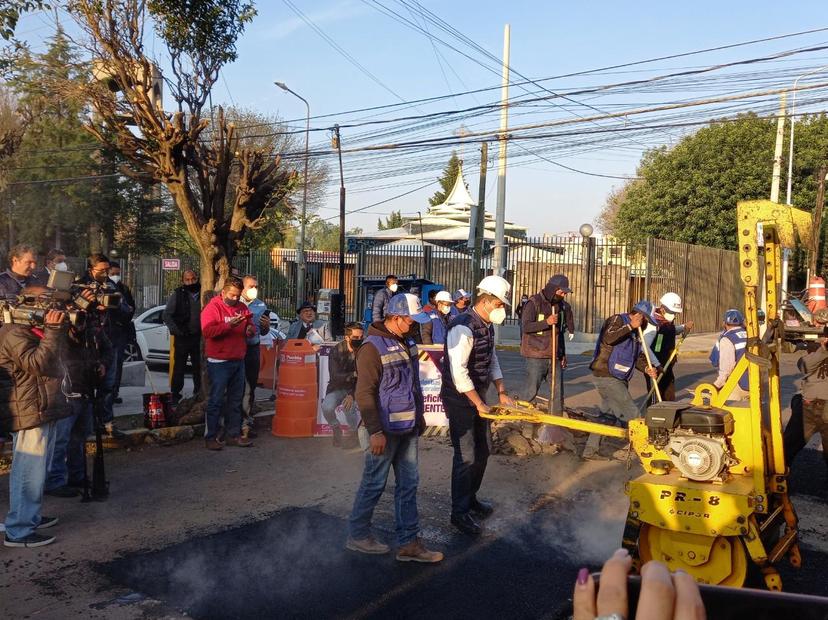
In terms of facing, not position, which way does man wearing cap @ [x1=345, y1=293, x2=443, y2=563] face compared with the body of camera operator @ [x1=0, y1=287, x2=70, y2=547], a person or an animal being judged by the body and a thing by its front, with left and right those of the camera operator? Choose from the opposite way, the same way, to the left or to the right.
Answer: to the right

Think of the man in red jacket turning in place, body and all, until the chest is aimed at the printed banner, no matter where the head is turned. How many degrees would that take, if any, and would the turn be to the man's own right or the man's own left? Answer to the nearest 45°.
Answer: approximately 45° to the man's own left

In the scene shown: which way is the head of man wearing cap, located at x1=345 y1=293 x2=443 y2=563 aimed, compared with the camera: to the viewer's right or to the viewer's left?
to the viewer's right

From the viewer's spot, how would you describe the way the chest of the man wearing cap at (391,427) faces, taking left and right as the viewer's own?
facing the viewer and to the right of the viewer

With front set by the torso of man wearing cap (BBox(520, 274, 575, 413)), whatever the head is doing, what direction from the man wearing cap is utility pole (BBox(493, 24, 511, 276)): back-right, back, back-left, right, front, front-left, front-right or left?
back-left

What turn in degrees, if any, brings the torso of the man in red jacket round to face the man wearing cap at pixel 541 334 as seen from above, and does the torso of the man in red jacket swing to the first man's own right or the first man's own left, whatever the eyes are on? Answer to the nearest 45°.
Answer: approximately 45° to the first man's own left

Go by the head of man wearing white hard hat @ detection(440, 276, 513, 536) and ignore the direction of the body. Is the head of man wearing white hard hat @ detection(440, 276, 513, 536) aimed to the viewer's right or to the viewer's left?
to the viewer's right

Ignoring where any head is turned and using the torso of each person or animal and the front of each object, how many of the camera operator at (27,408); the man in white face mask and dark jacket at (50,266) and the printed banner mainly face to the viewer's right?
2

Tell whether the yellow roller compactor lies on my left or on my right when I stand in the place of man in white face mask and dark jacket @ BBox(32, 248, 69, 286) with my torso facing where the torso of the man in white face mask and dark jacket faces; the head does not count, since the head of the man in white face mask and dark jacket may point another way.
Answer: on my right

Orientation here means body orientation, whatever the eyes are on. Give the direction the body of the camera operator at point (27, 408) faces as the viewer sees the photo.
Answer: to the viewer's right

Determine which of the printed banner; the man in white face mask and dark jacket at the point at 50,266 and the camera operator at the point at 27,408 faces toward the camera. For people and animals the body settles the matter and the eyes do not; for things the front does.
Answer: the printed banner

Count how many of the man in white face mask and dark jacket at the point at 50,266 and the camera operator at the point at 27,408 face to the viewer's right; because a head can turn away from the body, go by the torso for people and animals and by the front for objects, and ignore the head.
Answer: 2

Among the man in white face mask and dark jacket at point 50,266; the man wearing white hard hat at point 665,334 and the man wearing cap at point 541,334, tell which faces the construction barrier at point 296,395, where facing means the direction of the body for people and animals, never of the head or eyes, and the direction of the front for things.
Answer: the man in white face mask and dark jacket

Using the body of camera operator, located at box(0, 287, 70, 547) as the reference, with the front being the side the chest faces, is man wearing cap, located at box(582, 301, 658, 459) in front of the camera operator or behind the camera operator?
in front

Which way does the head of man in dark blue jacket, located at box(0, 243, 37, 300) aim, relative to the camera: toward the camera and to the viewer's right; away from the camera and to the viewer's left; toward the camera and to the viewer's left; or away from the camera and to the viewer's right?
toward the camera and to the viewer's right

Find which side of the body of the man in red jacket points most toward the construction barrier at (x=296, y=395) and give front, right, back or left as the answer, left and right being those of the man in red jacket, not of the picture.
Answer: left
